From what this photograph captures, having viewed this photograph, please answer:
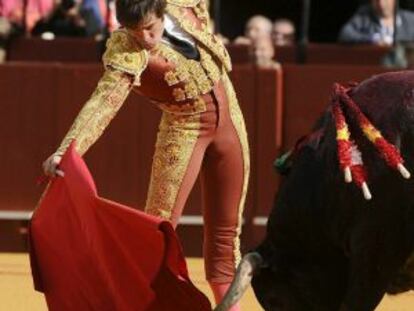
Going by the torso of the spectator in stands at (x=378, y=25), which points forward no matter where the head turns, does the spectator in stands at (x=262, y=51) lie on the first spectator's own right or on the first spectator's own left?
on the first spectator's own right

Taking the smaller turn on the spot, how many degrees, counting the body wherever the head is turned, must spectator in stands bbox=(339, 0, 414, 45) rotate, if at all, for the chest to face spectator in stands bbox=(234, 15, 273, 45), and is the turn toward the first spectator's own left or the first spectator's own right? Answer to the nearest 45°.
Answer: approximately 90° to the first spectator's own right

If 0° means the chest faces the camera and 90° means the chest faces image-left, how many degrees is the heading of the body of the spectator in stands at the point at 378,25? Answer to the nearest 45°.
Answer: approximately 0°

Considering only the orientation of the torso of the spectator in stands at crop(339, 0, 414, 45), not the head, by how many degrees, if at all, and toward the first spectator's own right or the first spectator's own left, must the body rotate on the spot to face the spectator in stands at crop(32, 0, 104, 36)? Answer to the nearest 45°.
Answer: approximately 90° to the first spectator's own right

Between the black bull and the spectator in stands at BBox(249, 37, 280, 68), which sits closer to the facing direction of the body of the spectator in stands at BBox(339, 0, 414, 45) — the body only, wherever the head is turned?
the black bull

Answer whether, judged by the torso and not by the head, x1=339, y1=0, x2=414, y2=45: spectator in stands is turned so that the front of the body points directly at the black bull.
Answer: yes

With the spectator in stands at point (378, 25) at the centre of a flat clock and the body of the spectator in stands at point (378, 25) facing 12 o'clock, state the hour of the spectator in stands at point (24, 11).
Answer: the spectator in stands at point (24, 11) is roughly at 3 o'clock from the spectator in stands at point (378, 25).
